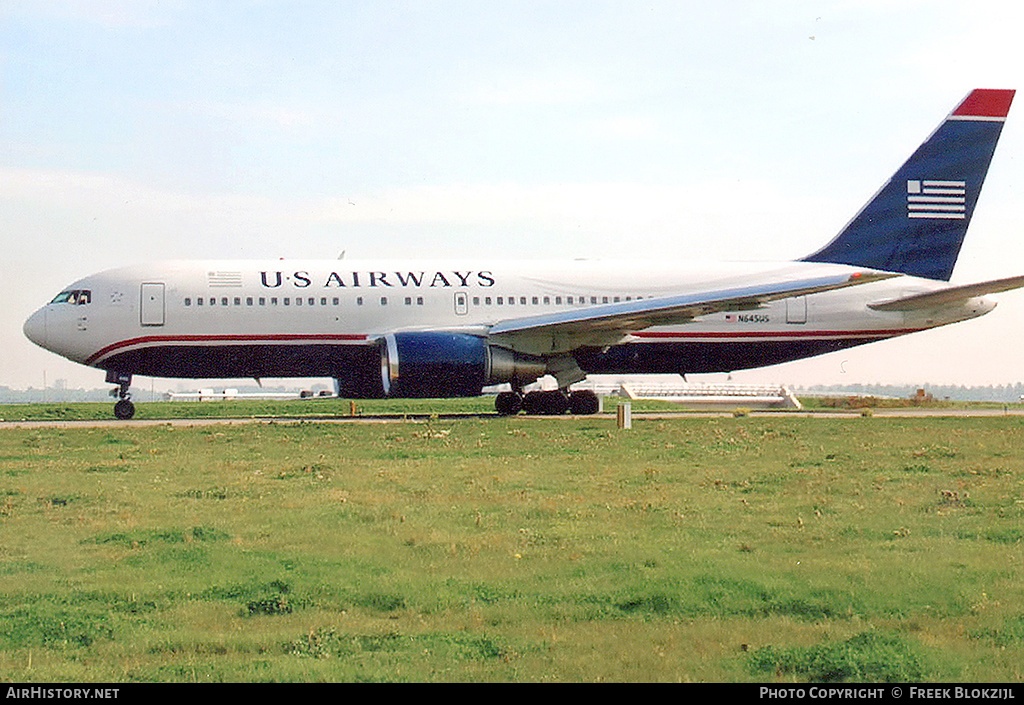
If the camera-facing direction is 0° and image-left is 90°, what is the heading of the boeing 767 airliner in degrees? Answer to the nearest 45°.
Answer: approximately 90°
